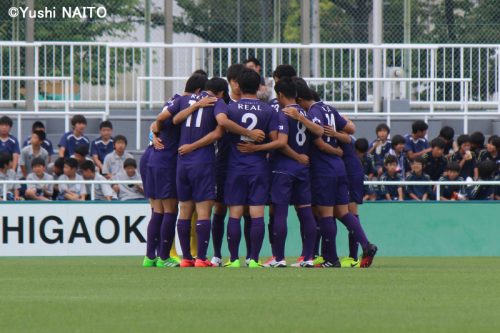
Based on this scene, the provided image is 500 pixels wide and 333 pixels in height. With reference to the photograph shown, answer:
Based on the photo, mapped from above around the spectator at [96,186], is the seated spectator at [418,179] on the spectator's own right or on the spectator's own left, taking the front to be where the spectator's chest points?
on the spectator's own left

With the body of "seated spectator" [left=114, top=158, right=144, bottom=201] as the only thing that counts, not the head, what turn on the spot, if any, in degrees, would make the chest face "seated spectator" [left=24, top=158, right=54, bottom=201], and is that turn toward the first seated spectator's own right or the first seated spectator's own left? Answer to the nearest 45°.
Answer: approximately 90° to the first seated spectator's own right

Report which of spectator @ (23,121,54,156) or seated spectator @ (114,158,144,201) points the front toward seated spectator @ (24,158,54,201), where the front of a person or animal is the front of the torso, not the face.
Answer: the spectator

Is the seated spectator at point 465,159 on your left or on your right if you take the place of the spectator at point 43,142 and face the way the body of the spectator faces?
on your left

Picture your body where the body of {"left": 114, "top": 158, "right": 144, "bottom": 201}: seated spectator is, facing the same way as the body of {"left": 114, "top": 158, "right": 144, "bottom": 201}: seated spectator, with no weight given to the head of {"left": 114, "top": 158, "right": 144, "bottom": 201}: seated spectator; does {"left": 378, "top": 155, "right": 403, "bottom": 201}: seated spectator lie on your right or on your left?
on your left

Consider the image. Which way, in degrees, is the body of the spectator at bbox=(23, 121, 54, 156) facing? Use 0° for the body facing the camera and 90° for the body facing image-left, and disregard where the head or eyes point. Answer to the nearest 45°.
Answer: approximately 0°

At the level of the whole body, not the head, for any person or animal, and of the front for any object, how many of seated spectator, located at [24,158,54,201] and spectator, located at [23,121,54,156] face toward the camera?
2

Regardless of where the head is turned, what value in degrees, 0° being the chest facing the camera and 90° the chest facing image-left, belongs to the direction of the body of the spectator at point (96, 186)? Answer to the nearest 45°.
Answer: approximately 45°
